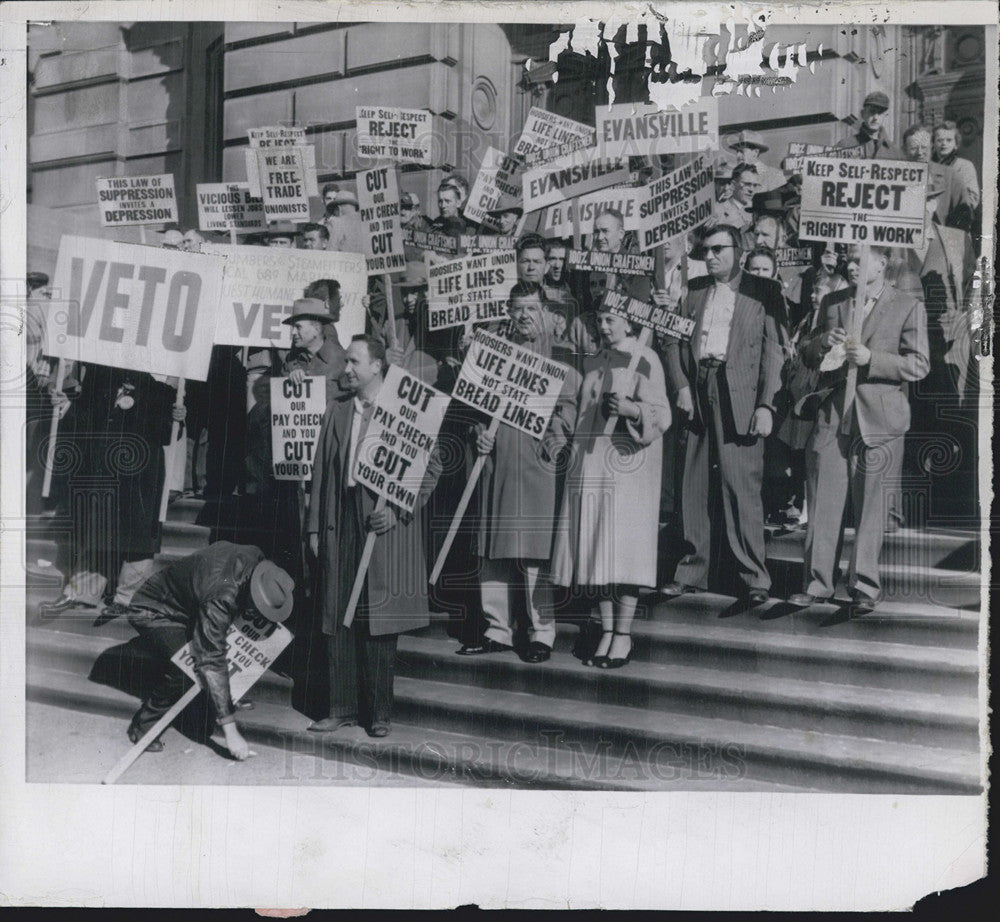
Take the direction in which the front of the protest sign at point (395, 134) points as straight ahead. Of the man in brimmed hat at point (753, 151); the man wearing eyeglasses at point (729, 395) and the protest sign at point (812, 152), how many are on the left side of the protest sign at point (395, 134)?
3

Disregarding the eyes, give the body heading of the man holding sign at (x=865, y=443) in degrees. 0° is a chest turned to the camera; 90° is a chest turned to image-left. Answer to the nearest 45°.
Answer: approximately 45°

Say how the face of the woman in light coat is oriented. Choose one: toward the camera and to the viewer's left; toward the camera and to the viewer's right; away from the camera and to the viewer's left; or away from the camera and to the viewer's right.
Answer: toward the camera and to the viewer's left

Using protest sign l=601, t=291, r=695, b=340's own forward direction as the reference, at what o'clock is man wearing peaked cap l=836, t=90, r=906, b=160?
The man wearing peaked cap is roughly at 7 o'clock from the protest sign.

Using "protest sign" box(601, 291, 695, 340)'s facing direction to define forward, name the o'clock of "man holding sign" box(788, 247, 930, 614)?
The man holding sign is roughly at 9 o'clock from the protest sign.

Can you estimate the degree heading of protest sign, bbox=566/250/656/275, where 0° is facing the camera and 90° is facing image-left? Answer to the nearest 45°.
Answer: approximately 0°

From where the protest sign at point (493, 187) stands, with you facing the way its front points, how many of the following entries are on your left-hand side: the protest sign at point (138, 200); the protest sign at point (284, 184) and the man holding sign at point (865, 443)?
1

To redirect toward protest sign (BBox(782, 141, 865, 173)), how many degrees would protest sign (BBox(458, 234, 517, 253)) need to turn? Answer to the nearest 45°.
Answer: approximately 90° to its left

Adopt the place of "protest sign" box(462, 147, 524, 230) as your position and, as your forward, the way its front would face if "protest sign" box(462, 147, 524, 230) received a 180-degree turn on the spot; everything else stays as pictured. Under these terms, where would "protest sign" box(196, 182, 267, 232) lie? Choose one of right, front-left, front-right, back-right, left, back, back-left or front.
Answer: left
